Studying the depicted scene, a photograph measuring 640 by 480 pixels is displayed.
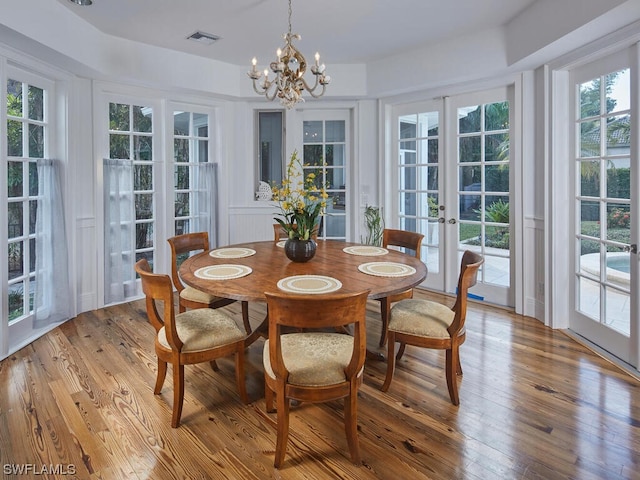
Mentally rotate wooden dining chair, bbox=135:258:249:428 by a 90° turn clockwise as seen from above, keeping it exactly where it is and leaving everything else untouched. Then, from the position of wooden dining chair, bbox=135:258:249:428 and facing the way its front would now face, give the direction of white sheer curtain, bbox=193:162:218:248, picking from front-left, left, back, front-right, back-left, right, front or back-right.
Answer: back-left

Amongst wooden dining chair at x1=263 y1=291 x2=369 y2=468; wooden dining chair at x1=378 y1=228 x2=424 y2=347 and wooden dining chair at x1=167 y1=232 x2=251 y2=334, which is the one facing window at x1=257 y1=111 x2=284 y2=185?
wooden dining chair at x1=263 y1=291 x2=369 y2=468

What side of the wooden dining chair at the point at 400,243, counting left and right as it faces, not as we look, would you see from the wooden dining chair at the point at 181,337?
front

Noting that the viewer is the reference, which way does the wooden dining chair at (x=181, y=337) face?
facing away from the viewer and to the right of the viewer

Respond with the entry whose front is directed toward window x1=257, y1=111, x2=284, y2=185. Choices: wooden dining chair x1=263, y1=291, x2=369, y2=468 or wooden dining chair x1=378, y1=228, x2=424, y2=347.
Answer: wooden dining chair x1=263, y1=291, x2=369, y2=468

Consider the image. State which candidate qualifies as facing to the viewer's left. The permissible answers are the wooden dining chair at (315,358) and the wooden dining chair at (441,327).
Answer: the wooden dining chair at (441,327)

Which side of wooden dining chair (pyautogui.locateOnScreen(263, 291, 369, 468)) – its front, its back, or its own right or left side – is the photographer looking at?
back

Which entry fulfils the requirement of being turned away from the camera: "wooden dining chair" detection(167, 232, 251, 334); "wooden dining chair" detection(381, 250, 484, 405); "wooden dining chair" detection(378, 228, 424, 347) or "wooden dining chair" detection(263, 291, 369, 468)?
"wooden dining chair" detection(263, 291, 369, 468)

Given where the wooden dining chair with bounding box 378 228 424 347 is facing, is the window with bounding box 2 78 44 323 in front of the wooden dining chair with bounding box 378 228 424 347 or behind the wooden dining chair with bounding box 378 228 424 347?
in front

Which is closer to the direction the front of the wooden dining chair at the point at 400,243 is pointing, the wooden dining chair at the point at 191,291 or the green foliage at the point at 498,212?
the wooden dining chair

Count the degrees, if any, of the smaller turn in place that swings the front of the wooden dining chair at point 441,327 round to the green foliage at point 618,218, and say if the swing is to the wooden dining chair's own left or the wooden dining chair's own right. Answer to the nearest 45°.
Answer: approximately 135° to the wooden dining chair's own right

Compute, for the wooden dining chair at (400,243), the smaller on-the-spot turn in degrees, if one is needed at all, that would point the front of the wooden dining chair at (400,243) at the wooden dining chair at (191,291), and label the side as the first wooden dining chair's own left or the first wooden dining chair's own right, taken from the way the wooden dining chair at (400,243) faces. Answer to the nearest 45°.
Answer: approximately 45° to the first wooden dining chair's own right

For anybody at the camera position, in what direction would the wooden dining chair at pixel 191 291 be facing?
facing the viewer and to the right of the viewer
